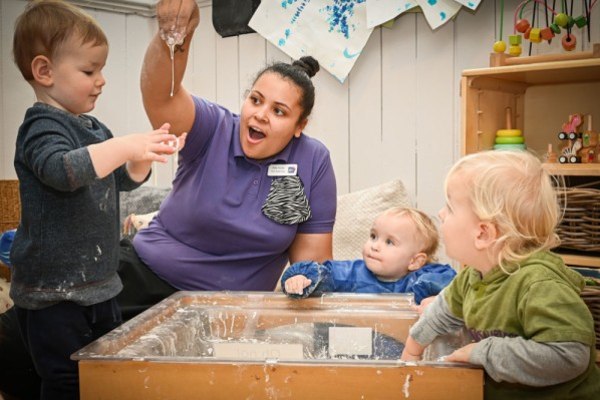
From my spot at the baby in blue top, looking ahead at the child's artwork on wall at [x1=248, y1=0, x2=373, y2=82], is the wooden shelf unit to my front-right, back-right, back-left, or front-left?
front-right

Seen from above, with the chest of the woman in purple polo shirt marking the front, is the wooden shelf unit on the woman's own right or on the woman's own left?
on the woman's own left

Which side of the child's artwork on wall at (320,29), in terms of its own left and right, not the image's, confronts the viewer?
front

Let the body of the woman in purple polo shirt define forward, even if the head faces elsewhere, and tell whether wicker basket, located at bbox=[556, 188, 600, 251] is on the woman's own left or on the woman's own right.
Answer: on the woman's own left

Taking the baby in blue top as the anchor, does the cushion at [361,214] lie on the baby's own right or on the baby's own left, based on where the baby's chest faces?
on the baby's own right

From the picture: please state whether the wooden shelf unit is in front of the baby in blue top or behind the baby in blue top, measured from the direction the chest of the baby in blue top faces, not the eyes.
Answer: behind

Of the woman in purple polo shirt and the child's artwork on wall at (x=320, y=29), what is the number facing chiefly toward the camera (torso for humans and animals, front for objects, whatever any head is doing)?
2

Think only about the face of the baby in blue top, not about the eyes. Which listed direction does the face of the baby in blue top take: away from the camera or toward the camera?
toward the camera

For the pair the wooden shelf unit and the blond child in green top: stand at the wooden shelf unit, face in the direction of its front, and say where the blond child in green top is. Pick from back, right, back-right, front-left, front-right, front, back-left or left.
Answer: front-left

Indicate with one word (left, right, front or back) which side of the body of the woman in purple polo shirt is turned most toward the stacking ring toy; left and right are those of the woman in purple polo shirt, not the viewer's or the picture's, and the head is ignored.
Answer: left

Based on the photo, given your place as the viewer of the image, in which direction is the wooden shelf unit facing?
facing the viewer and to the left of the viewer

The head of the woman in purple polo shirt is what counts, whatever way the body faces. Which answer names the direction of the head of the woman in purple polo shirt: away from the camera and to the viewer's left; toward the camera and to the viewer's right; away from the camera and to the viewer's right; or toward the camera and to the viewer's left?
toward the camera and to the viewer's left

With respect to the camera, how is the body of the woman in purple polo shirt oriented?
toward the camera
